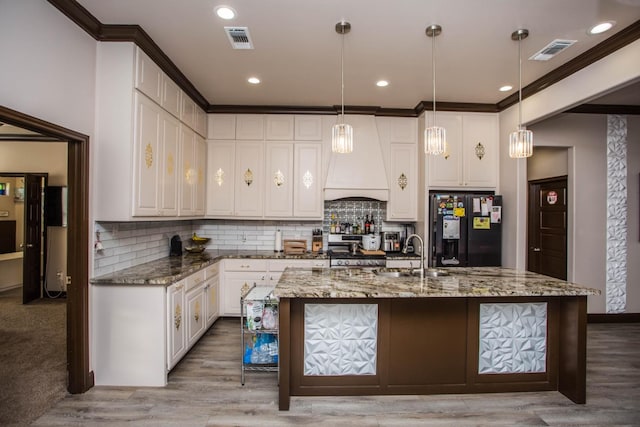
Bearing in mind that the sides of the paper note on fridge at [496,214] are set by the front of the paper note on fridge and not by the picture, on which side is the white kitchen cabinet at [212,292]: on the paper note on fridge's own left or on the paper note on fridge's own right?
on the paper note on fridge's own right

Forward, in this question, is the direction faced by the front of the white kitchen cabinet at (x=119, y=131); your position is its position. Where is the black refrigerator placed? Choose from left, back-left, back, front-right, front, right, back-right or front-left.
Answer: front-left

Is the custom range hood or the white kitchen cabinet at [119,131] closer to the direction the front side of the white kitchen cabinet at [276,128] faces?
the white kitchen cabinet

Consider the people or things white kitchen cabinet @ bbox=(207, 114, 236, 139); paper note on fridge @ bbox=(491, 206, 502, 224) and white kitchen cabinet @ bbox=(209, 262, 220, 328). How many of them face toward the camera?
2

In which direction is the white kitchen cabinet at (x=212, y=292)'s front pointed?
to the viewer's right

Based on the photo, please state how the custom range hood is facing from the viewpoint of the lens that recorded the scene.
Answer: facing the viewer

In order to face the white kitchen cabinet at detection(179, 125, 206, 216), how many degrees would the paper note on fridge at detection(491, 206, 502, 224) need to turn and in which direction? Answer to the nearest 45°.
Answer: approximately 45° to its right

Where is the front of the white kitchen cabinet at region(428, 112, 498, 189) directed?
toward the camera

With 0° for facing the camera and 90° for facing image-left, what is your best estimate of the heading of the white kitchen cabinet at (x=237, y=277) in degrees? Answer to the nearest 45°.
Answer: approximately 0°

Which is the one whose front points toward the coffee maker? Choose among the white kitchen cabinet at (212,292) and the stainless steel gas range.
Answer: the white kitchen cabinet

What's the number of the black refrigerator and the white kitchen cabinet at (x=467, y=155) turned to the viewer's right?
0

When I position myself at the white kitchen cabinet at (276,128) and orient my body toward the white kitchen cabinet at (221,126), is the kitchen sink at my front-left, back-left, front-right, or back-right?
back-left

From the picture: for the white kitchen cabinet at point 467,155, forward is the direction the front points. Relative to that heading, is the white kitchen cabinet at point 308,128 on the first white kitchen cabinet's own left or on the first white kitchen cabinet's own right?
on the first white kitchen cabinet's own right

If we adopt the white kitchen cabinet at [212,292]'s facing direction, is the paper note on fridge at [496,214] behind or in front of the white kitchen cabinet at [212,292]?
in front

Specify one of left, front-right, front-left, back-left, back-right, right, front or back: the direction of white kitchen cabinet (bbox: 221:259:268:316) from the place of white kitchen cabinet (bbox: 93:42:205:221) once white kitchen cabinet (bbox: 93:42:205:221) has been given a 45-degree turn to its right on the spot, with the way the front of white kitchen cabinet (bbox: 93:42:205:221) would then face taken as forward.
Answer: back-left

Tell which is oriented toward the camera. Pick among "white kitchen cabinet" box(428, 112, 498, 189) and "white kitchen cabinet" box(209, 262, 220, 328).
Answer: "white kitchen cabinet" box(428, 112, 498, 189)
